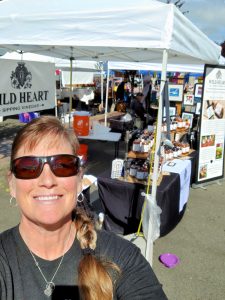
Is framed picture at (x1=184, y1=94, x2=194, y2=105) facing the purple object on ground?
yes

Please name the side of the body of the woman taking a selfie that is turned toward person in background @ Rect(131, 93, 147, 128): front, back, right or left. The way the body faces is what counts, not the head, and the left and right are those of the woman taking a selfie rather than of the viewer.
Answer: back

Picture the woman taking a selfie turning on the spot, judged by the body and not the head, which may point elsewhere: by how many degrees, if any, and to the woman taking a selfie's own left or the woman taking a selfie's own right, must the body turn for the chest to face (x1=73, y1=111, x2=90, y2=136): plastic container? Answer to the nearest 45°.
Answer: approximately 180°

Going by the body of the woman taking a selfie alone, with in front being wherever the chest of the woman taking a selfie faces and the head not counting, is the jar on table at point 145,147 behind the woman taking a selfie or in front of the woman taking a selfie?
behind

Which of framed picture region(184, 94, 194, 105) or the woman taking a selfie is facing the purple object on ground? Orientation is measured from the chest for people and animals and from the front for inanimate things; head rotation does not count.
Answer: the framed picture

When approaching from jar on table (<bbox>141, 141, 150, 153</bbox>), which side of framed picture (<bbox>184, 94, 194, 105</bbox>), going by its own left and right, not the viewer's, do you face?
front

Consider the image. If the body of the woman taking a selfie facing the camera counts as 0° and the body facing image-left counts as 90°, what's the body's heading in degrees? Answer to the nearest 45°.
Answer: approximately 0°

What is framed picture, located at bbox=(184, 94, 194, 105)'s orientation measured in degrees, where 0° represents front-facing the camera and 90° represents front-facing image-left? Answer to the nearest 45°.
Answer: approximately 0°

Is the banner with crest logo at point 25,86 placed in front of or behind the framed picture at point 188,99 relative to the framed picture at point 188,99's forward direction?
in front

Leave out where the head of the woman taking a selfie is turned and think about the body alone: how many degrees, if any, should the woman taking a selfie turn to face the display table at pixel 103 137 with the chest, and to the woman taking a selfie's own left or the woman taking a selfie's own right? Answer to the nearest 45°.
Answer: approximately 180°

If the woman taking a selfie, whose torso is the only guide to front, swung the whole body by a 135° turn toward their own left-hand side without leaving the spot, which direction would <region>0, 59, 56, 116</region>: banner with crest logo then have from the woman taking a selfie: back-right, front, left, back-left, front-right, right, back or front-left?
front-left

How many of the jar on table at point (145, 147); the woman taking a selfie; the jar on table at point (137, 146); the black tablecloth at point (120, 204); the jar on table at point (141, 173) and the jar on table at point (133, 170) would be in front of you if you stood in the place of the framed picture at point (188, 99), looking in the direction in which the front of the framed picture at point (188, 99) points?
6
